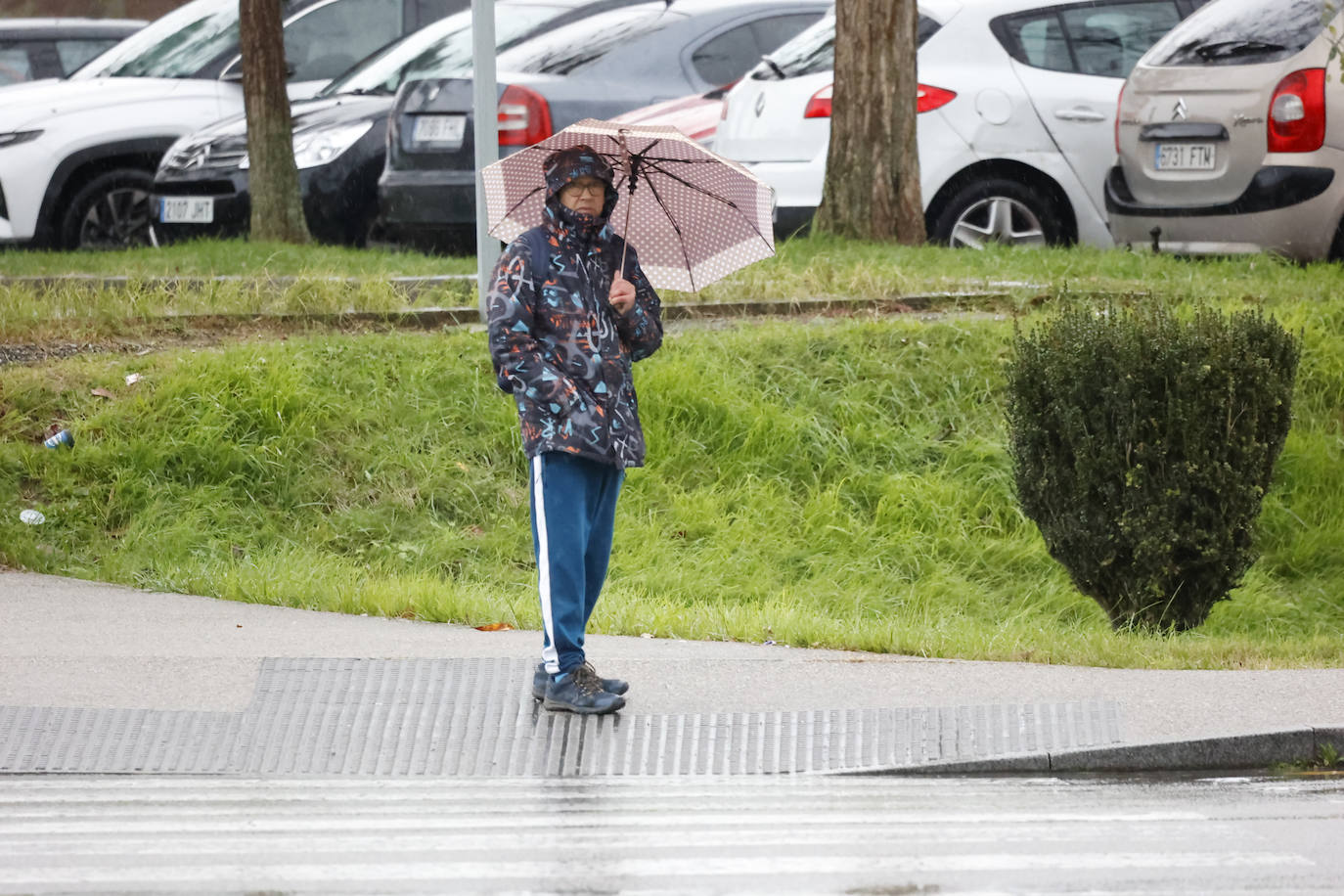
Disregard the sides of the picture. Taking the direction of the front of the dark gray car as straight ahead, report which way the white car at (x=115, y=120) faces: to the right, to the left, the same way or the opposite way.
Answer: the opposite way

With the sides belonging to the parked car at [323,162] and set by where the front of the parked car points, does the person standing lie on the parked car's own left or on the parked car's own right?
on the parked car's own left

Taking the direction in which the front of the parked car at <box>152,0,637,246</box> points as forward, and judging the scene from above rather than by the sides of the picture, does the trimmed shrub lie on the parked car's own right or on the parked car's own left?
on the parked car's own left

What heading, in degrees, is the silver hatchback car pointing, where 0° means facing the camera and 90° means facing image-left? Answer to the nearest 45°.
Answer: approximately 225°

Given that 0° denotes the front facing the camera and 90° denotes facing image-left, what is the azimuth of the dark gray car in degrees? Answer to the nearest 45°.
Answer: approximately 225°

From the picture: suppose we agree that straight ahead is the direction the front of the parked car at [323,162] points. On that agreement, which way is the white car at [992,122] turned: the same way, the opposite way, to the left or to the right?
the opposite way
